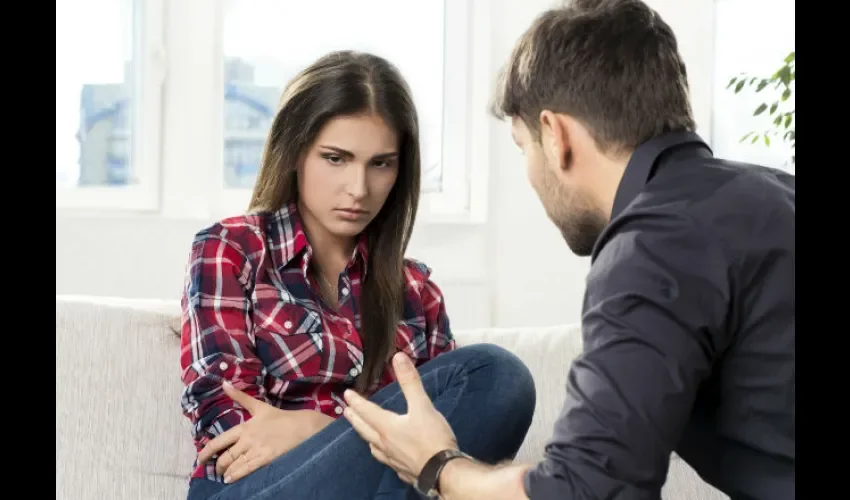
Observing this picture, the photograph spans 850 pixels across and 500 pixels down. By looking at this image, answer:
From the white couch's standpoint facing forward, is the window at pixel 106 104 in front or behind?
behind

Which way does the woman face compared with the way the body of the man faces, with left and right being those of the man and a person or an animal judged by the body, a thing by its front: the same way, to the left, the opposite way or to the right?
the opposite way

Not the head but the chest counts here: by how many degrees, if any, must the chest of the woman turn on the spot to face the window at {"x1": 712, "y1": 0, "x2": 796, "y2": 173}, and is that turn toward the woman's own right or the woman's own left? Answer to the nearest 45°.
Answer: approximately 90° to the woman's own left

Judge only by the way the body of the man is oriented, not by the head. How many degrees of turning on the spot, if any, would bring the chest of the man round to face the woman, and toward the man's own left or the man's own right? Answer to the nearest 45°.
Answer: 0° — they already face them

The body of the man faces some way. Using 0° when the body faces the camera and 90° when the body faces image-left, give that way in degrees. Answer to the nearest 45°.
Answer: approximately 135°

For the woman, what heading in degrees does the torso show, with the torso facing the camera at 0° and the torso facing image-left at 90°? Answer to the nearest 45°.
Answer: approximately 315°

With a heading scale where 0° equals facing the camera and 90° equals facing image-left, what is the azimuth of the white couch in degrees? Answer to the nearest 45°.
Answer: approximately 0°

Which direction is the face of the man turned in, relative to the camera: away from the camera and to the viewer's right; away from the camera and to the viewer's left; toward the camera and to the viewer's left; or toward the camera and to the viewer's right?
away from the camera and to the viewer's left

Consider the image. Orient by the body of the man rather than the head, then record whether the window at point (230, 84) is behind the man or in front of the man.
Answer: in front
